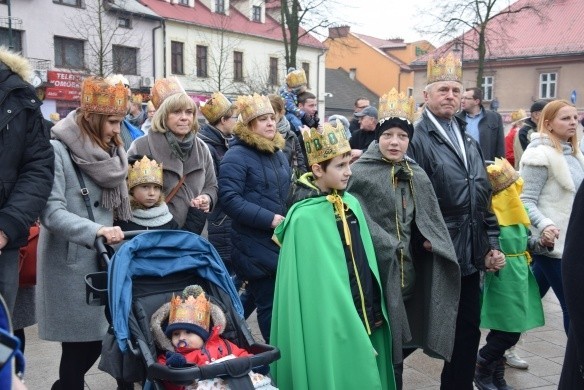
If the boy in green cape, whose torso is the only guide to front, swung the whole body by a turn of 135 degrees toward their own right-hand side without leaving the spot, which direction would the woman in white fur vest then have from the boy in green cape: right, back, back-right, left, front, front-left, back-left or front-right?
back-right

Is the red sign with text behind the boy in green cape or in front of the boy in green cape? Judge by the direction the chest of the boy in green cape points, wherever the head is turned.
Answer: behind

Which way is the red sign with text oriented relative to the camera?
toward the camera

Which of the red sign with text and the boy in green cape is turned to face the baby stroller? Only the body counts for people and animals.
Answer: the red sign with text

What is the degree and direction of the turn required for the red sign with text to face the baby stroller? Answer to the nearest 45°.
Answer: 0° — it already faces it

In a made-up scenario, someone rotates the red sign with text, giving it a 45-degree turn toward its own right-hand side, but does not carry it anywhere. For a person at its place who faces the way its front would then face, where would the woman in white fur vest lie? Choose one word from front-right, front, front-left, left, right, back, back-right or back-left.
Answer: front-left

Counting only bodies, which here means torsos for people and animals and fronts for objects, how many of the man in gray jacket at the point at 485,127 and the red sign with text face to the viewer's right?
0

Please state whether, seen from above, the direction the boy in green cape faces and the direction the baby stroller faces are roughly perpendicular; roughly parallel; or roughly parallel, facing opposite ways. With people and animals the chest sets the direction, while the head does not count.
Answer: roughly parallel

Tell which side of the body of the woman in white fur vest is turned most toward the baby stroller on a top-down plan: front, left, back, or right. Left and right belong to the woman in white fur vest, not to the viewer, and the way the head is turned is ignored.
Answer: right

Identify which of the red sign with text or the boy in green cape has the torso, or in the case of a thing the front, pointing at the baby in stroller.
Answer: the red sign with text

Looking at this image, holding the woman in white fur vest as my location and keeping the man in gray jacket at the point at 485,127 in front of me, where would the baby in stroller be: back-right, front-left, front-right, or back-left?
back-left

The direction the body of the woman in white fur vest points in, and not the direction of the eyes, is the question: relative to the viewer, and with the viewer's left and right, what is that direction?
facing the viewer and to the right of the viewer

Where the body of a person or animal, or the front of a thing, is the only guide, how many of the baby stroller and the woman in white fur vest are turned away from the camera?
0

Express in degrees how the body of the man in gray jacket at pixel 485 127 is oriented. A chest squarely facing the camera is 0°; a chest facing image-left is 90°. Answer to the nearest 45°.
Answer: approximately 45°
